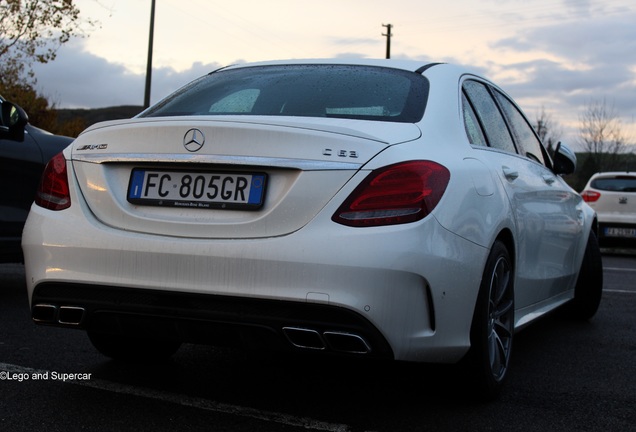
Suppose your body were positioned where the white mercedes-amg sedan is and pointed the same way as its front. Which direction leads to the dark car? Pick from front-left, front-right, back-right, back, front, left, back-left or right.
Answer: left

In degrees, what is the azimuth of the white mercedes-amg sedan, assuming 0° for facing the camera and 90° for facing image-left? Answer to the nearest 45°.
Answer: approximately 225°

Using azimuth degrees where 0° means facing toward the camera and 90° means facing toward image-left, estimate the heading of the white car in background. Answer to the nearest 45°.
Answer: approximately 180°

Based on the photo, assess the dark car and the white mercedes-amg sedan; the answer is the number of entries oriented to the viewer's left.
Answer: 0

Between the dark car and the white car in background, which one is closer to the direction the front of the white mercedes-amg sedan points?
the white car in background
